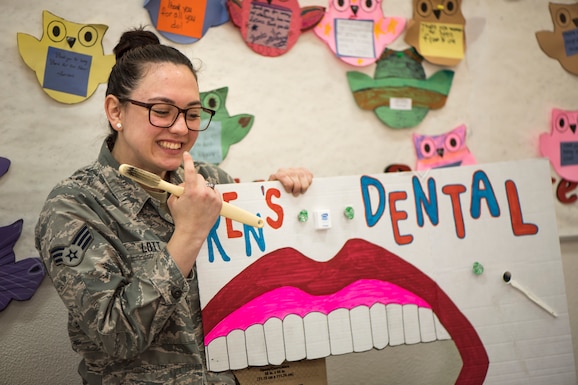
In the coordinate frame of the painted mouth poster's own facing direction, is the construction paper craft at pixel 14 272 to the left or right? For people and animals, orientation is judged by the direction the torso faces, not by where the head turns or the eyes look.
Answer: on its right

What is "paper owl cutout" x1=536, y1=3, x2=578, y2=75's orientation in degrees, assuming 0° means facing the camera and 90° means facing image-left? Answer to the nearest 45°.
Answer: approximately 0°

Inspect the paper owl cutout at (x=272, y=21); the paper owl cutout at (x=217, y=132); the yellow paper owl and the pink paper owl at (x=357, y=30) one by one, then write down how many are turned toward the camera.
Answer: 4

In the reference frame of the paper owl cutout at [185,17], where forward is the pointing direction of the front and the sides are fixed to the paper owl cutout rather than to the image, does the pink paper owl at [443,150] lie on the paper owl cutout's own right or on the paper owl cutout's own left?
on the paper owl cutout's own left

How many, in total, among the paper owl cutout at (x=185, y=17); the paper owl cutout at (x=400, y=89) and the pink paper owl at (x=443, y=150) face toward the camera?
3

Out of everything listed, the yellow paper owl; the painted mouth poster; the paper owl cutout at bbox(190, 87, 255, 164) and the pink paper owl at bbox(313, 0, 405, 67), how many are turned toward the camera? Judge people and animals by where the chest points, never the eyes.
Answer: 4

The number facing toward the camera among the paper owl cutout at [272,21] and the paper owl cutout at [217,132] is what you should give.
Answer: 2

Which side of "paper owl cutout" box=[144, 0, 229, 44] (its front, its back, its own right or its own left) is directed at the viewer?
front

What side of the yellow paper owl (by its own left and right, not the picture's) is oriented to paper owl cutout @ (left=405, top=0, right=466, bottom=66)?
left

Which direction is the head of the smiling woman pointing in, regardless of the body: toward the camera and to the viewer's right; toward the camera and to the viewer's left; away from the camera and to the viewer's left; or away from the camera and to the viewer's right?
toward the camera and to the viewer's right

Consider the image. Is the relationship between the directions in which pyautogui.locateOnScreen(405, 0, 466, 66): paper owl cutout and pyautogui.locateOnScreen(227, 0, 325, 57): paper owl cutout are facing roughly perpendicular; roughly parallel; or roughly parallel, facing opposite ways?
roughly parallel

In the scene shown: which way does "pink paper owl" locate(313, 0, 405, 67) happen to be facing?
toward the camera

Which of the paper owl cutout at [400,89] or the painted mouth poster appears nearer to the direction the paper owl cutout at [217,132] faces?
the painted mouth poster

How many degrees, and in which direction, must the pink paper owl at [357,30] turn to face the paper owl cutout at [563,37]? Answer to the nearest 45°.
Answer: approximately 135° to its left
